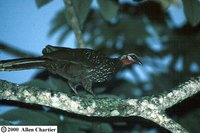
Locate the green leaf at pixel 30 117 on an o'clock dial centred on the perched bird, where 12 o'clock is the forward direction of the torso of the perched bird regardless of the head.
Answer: The green leaf is roughly at 7 o'clock from the perched bird.

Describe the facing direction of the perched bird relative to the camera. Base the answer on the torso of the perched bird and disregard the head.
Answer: to the viewer's right
